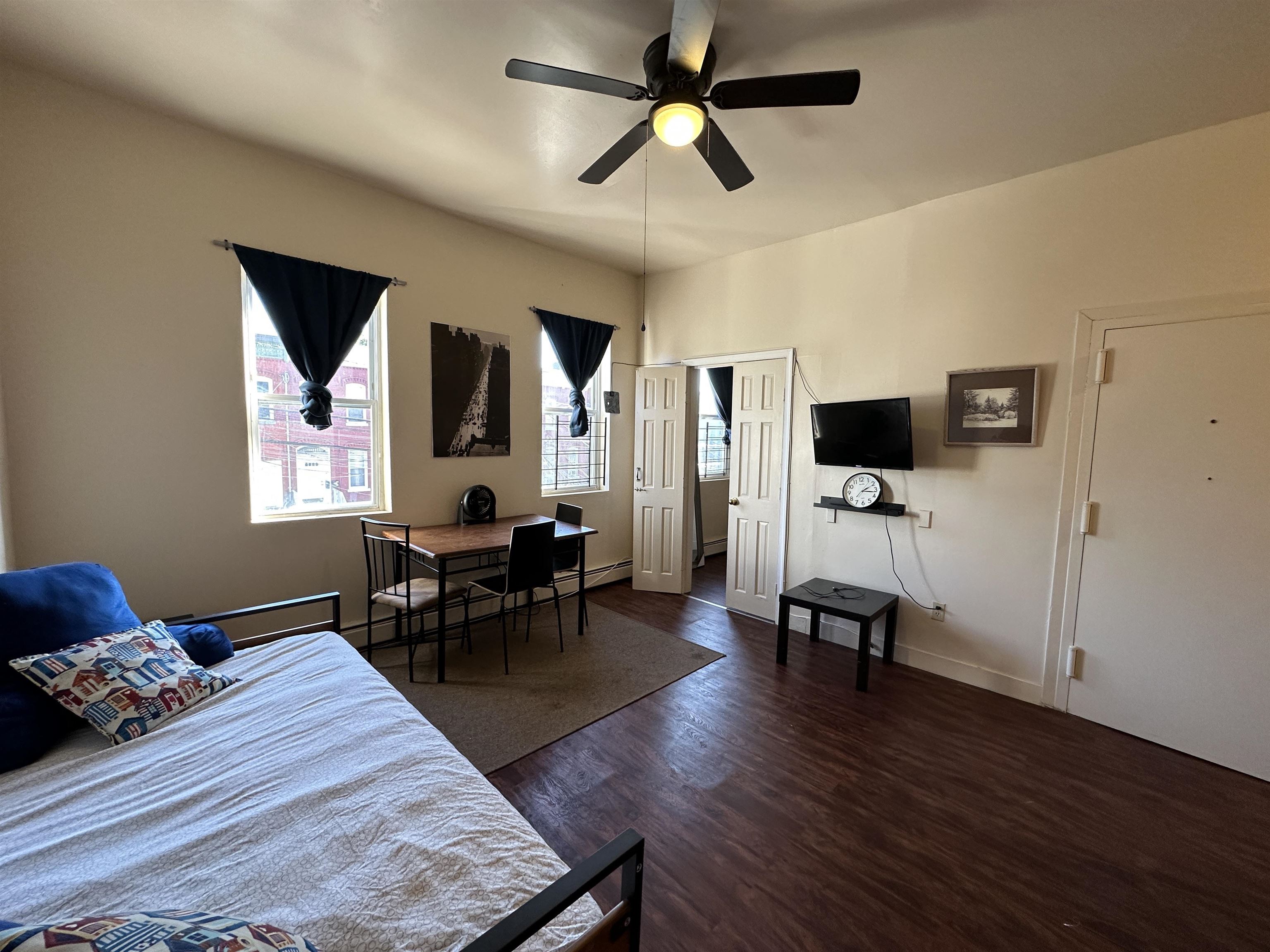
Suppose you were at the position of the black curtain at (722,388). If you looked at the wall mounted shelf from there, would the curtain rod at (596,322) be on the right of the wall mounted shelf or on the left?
right

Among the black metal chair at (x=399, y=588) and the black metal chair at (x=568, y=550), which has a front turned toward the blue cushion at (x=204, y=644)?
the black metal chair at (x=568, y=550)

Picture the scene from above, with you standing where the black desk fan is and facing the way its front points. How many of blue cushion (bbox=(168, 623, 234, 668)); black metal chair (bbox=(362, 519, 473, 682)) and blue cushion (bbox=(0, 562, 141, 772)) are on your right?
3

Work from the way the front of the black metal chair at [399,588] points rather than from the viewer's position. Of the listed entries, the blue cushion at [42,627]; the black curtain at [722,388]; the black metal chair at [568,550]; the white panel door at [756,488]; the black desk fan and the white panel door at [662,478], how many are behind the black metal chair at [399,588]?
1

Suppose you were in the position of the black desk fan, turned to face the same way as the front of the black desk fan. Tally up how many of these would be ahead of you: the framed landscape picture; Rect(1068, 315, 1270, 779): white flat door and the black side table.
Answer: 3

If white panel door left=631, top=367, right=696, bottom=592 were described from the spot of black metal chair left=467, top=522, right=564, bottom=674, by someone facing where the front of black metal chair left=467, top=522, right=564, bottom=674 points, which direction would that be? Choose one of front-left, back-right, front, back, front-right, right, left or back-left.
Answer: right

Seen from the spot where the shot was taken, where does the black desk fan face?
facing the viewer and to the right of the viewer

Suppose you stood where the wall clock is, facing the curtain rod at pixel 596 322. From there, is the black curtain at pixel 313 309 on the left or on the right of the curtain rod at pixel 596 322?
left

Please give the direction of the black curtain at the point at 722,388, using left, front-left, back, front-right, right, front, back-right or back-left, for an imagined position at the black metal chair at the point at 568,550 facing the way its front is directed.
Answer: back

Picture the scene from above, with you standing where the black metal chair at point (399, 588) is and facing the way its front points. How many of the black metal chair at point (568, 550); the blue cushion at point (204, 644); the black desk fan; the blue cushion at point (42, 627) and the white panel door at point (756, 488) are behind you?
2

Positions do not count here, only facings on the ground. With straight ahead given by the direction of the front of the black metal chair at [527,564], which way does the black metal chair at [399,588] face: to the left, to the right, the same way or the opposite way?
to the right

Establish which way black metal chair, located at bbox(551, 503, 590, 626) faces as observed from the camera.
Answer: facing the viewer and to the left of the viewer

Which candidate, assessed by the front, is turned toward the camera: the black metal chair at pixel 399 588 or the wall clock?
the wall clock

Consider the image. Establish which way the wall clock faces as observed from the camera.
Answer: facing the viewer
